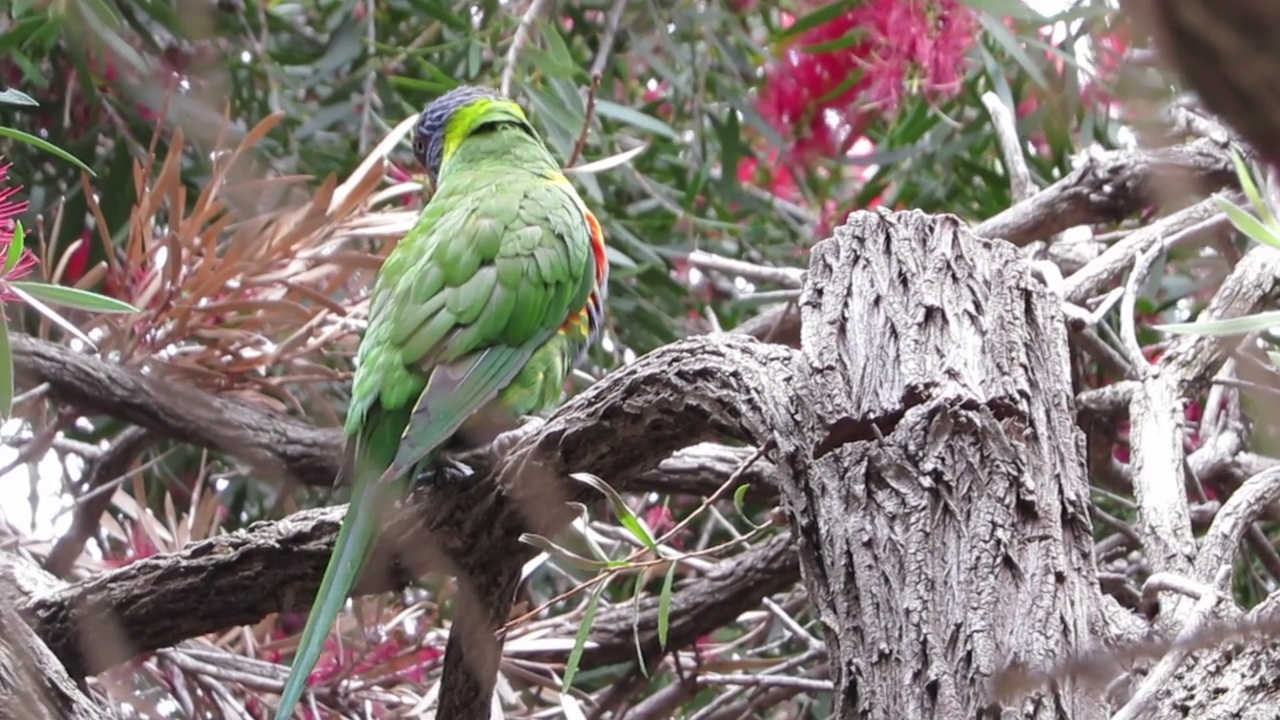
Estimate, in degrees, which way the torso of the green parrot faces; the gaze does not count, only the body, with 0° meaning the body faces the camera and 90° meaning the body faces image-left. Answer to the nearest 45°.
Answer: approximately 225°

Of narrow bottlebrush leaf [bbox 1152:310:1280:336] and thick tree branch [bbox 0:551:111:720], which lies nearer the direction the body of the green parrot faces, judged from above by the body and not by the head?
the narrow bottlebrush leaf

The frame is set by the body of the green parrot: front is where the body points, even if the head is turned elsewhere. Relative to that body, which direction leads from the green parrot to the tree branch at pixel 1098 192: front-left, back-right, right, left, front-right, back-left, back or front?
front-right

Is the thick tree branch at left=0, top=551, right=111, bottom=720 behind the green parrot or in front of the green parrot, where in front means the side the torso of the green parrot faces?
behind

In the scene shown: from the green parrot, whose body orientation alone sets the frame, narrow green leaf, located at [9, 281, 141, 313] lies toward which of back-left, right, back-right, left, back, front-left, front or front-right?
back

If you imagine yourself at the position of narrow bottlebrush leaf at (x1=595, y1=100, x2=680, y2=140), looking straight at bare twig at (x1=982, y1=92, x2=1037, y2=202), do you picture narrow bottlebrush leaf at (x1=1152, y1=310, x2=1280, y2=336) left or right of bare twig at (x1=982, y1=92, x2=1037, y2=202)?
right

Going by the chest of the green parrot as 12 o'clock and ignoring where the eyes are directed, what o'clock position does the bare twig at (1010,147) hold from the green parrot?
The bare twig is roughly at 1 o'clock from the green parrot.

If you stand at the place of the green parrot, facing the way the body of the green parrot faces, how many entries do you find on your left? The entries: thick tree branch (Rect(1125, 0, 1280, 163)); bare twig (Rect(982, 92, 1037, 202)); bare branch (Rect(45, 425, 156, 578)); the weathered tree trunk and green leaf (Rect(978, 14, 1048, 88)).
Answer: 1

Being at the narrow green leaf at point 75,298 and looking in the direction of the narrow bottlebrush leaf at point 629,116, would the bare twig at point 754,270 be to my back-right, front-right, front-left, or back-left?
front-right

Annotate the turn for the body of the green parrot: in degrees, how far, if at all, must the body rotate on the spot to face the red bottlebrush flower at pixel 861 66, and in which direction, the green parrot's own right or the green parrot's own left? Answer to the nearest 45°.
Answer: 0° — it already faces it
